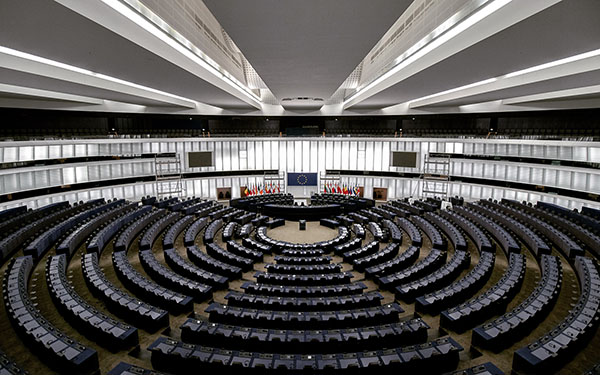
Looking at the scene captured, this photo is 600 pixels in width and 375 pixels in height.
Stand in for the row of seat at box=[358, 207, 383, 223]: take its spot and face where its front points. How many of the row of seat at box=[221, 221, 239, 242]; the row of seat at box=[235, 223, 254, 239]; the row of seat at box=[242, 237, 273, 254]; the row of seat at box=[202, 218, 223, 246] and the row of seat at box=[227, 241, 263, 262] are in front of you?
5

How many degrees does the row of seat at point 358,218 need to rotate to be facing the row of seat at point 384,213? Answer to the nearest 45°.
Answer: approximately 135° to its left

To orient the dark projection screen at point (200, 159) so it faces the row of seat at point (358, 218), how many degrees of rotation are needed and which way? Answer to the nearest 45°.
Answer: approximately 45° to its left

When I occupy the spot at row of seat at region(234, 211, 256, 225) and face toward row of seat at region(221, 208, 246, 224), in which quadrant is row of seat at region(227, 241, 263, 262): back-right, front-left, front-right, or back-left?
back-left

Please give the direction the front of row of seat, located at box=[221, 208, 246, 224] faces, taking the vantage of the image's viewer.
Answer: facing the viewer and to the right of the viewer

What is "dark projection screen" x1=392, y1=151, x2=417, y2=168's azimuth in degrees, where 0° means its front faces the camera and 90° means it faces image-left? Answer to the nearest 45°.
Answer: approximately 0°

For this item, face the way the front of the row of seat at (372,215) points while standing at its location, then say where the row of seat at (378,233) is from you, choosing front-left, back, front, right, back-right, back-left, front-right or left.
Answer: front-left

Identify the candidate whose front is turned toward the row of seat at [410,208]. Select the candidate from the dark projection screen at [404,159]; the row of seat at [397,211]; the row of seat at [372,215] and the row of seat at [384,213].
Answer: the dark projection screen

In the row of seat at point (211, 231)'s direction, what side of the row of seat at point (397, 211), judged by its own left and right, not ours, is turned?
front

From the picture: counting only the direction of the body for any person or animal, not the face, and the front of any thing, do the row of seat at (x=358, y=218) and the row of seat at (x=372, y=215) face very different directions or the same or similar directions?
same or similar directions

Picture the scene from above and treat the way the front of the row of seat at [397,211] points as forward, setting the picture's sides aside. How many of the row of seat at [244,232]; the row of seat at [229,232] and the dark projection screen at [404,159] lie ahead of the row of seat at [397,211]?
2

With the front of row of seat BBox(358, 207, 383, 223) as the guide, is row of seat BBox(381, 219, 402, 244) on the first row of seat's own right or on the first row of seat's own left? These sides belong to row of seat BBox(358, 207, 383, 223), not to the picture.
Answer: on the first row of seat's own left

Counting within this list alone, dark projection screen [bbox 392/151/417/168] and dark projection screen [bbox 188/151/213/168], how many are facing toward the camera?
2

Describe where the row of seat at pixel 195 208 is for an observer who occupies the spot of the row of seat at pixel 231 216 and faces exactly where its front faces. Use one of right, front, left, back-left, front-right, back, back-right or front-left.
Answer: back

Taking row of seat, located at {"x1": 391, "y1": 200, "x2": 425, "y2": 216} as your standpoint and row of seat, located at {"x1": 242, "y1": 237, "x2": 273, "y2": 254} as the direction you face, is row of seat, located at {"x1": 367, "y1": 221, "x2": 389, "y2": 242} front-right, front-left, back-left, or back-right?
front-left

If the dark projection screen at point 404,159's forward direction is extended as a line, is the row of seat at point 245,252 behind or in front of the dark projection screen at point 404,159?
in front

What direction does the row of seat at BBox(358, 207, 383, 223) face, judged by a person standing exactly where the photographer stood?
facing the viewer and to the left of the viewer

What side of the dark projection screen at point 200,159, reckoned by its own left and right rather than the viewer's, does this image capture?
front

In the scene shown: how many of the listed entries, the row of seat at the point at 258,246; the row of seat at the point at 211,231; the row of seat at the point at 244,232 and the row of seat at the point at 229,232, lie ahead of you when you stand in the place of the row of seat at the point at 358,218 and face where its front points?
4

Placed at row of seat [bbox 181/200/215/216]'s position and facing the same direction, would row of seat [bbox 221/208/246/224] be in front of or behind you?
in front
